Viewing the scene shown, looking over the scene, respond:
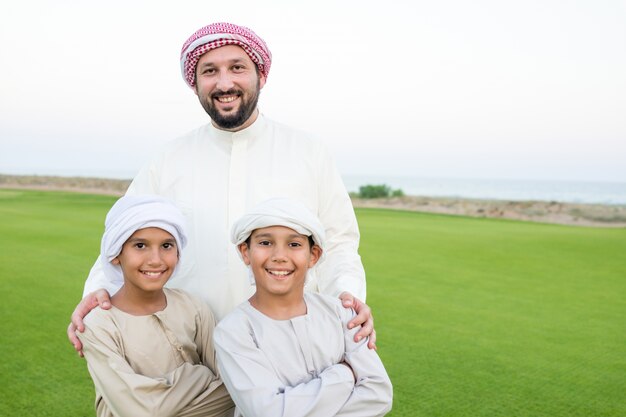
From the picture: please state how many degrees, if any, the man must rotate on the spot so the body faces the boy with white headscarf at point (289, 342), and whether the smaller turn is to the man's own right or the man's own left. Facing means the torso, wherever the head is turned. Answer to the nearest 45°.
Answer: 0° — they already face them

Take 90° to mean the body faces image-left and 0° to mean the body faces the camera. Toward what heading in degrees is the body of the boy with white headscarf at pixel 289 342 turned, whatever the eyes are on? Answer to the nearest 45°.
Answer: approximately 0°

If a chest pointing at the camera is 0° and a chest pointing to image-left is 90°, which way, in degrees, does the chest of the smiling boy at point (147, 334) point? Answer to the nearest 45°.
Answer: approximately 315°

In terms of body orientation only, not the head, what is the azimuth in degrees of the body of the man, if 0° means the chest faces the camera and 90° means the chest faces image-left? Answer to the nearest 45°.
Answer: approximately 0°

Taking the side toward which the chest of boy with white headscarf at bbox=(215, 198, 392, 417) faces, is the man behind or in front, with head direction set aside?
behind

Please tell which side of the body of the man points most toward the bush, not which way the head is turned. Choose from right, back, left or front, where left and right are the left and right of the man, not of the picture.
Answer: back

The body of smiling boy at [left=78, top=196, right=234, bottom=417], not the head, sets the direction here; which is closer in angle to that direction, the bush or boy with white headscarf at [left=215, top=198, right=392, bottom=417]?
the boy with white headscarf
